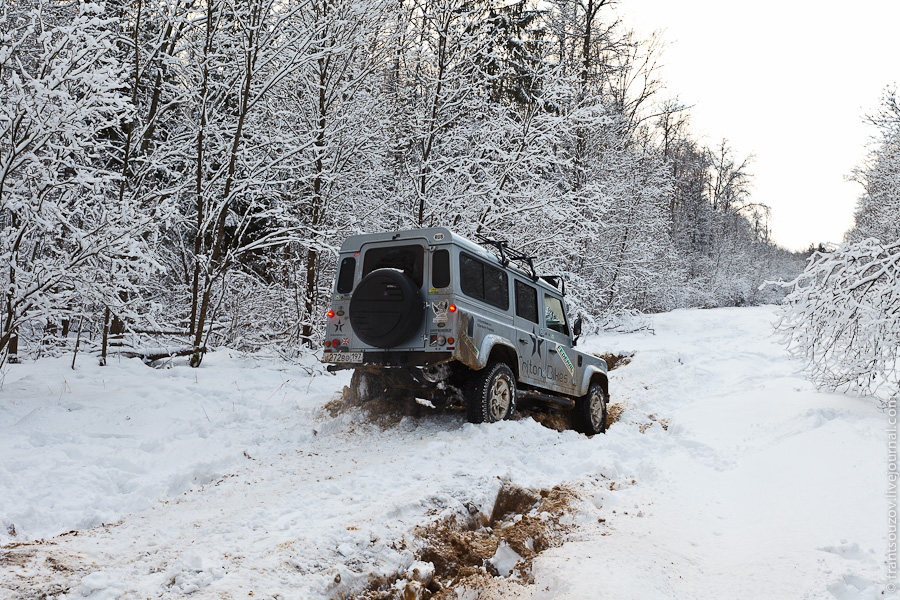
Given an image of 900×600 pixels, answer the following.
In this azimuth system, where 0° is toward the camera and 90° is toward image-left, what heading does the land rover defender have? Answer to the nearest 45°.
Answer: approximately 225°

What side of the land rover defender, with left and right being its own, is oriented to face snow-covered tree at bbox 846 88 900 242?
front

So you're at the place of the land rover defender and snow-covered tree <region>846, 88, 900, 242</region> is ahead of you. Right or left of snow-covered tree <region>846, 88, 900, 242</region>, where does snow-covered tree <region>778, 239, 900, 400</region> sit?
right

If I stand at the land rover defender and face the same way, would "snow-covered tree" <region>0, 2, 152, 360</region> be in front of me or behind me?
behind

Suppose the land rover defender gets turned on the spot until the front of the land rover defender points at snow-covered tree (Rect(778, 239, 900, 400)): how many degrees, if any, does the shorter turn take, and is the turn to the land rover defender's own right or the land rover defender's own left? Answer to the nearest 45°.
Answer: approximately 45° to the land rover defender's own right
